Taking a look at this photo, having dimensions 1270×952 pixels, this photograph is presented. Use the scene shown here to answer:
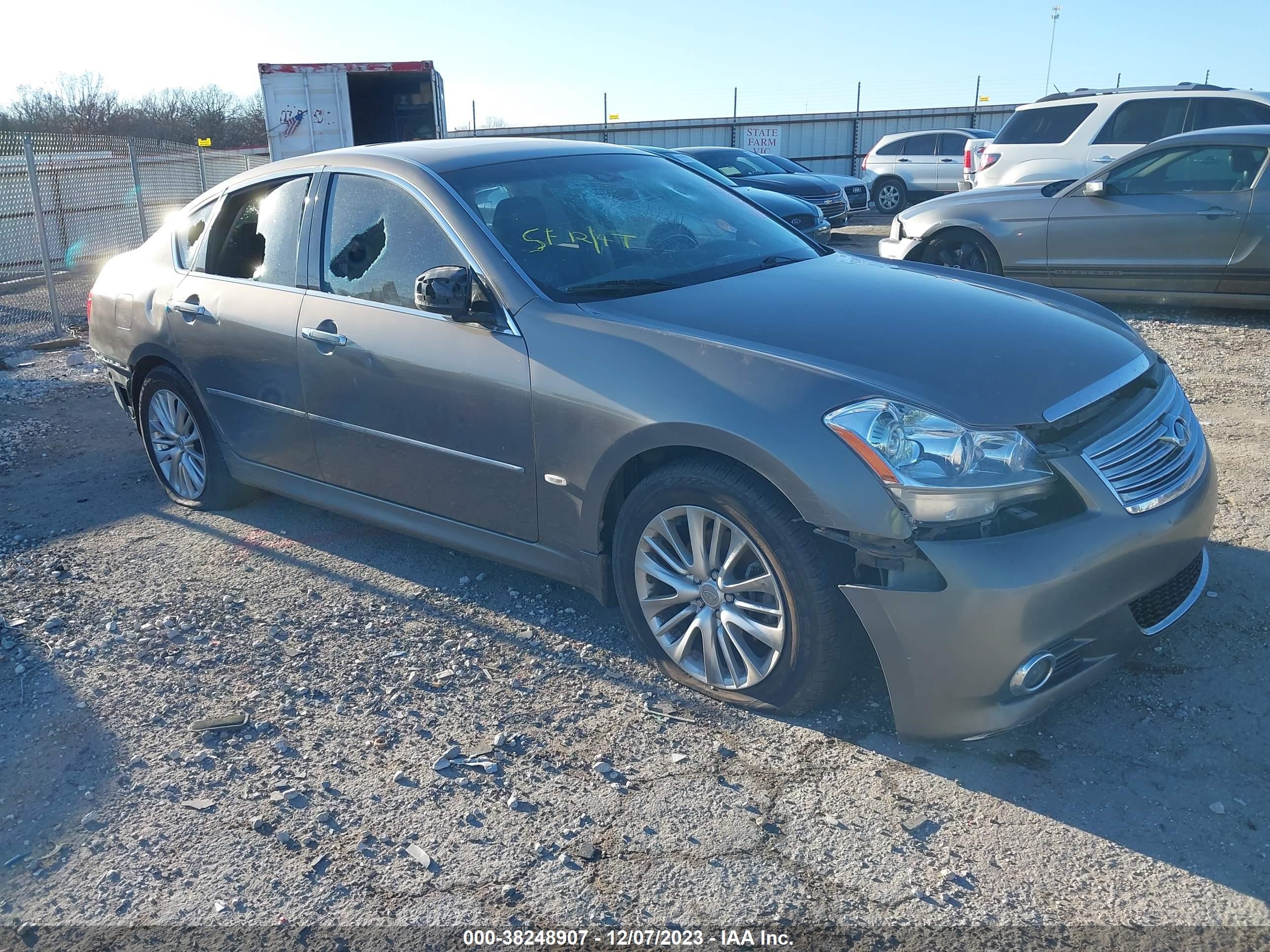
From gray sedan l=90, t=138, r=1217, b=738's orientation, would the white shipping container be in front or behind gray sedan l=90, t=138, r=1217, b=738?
behind

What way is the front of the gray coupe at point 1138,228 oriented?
to the viewer's left

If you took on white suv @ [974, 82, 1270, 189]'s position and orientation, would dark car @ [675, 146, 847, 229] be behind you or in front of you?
behind

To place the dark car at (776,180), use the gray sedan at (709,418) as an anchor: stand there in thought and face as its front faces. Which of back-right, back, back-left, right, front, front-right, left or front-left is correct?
back-left

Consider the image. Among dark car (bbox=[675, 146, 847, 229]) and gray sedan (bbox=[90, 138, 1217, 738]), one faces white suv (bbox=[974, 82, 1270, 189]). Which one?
the dark car

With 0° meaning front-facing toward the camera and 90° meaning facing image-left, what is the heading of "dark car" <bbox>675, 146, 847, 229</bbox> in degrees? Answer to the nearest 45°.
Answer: approximately 315°

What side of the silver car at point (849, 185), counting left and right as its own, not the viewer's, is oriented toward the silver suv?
left

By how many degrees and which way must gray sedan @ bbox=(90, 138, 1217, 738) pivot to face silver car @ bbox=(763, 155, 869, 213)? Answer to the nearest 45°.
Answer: approximately 135° to its left

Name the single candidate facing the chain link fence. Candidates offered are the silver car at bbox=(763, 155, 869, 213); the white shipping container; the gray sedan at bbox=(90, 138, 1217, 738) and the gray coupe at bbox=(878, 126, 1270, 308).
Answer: the gray coupe at bbox=(878, 126, 1270, 308)

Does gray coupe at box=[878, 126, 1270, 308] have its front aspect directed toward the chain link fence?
yes

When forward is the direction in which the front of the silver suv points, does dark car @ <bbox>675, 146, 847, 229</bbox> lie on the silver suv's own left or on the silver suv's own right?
on the silver suv's own right
